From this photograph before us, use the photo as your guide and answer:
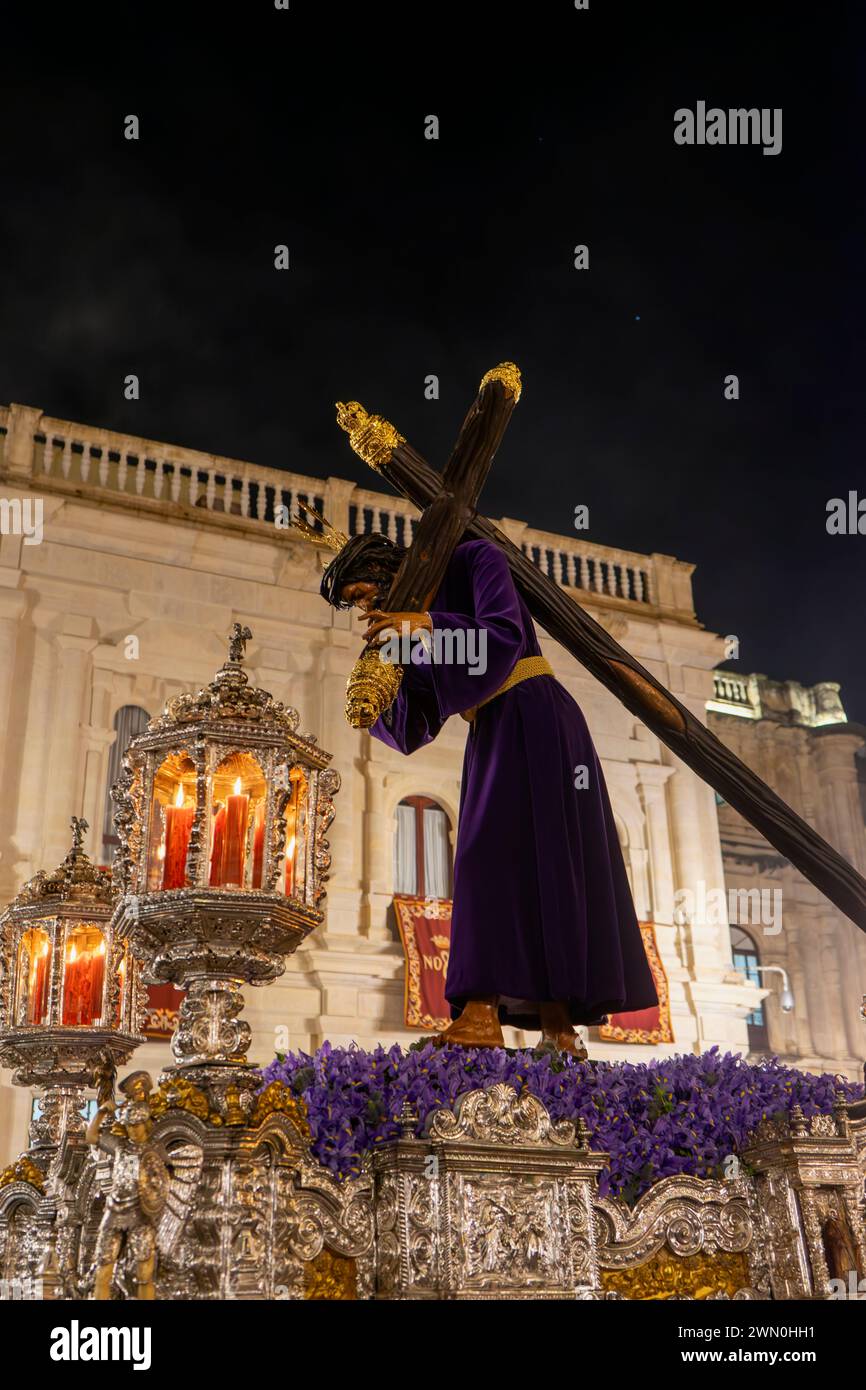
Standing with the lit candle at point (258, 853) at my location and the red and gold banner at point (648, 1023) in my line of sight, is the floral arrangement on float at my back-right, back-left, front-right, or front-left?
front-right

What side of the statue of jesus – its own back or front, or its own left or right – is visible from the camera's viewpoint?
left

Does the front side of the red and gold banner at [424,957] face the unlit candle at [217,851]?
yes

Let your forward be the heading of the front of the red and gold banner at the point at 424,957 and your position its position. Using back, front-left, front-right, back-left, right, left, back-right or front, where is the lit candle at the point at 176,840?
front

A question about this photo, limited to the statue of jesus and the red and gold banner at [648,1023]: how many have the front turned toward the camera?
1

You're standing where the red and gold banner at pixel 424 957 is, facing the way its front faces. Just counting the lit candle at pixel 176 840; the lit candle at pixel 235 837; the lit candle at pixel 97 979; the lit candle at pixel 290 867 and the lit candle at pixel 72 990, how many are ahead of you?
5

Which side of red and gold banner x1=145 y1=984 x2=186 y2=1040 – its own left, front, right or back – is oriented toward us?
front

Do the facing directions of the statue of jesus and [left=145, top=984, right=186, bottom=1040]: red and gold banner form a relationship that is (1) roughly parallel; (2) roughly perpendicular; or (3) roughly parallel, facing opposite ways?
roughly perpendicular

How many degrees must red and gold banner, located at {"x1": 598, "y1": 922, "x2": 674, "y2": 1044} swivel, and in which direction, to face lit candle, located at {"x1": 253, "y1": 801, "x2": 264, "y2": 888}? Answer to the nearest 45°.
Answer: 0° — it already faces it

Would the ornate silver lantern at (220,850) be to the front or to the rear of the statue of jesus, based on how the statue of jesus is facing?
to the front

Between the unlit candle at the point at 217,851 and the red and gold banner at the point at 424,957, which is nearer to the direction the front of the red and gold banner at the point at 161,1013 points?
the unlit candle

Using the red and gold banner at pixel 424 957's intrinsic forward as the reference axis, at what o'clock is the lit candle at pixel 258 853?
The lit candle is roughly at 12 o'clock from the red and gold banner.

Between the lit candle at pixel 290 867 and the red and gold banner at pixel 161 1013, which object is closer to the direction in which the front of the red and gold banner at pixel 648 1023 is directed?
the lit candle

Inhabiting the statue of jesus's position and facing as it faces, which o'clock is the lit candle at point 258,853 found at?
The lit candle is roughly at 11 o'clock from the statue of jesus.

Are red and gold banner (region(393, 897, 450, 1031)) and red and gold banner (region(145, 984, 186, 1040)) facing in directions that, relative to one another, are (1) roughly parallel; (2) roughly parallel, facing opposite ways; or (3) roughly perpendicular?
roughly parallel

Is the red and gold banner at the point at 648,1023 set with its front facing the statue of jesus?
yes

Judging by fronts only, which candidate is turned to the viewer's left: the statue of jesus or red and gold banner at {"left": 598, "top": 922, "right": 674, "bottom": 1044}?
the statue of jesus

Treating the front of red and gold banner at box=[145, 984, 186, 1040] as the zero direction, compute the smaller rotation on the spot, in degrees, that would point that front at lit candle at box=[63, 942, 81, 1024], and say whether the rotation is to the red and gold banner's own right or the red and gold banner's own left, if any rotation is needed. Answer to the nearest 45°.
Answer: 0° — it already faces it
